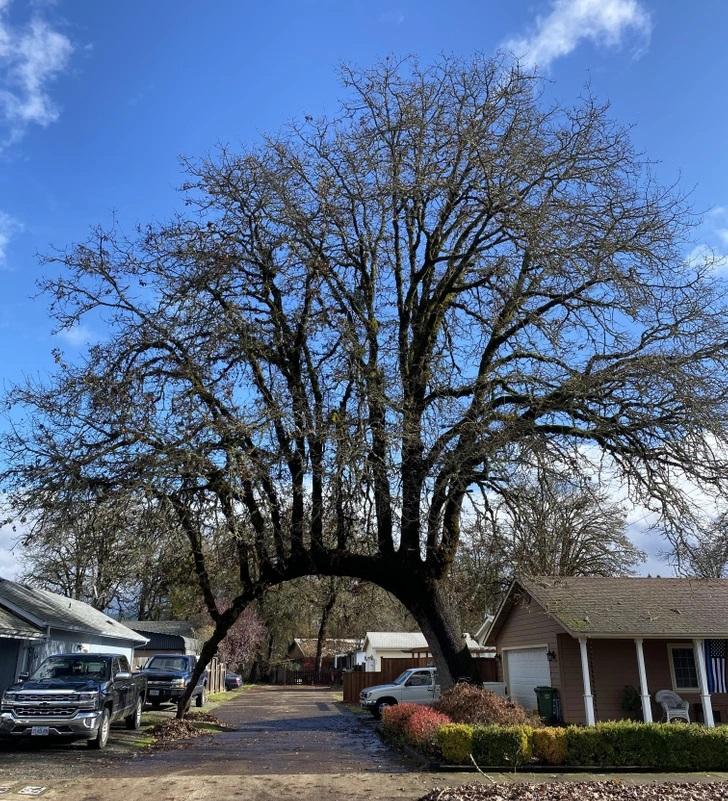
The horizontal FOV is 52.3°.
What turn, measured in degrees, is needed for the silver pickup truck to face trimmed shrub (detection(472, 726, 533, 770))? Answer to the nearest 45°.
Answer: approximately 45° to its left

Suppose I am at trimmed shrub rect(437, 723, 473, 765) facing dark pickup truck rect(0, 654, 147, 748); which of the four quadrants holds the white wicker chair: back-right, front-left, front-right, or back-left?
back-right

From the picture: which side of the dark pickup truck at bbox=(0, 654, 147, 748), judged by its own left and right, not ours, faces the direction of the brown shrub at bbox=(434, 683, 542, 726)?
left

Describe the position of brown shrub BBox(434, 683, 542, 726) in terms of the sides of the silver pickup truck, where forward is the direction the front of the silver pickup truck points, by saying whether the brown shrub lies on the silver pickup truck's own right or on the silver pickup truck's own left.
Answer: on the silver pickup truck's own left

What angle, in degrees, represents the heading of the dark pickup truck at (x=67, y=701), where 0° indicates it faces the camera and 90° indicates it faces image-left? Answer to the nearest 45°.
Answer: approximately 45°

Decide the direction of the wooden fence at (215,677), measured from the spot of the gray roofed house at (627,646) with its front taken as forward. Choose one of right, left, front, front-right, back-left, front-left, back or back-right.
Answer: back-right

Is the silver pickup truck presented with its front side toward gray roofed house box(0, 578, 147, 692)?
yes

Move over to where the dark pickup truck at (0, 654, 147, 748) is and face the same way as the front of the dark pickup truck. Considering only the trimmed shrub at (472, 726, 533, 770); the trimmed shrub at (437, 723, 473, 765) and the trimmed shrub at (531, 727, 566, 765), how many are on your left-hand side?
3

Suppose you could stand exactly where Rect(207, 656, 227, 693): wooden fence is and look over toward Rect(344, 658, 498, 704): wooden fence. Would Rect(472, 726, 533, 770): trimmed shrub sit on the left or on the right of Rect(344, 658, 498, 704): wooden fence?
right

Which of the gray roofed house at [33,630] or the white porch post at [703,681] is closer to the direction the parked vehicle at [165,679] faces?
the gray roofed house
